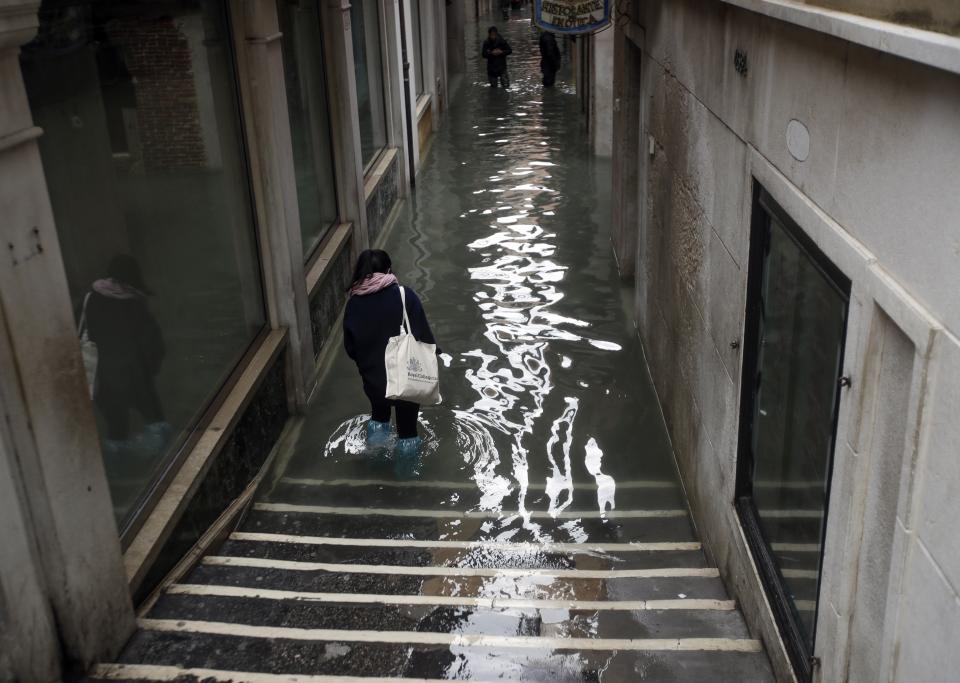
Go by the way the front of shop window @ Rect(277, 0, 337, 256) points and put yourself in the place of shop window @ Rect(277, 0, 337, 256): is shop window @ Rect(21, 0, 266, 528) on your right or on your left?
on your right

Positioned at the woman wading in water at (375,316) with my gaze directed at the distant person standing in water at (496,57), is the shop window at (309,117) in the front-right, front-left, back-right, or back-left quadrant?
front-left

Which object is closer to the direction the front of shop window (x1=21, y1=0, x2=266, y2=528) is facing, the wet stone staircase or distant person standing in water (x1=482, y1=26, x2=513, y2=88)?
the wet stone staircase

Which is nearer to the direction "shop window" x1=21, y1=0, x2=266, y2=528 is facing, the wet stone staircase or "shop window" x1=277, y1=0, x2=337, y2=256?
the wet stone staircase

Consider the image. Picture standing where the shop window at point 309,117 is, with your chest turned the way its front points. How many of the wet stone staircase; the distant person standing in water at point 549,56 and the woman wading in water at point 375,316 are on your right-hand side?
2

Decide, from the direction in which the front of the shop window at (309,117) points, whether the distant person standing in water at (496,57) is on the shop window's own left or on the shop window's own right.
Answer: on the shop window's own left

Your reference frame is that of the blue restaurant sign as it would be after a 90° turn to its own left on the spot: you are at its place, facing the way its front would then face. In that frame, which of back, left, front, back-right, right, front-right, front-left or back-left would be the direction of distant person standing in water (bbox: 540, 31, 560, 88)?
left

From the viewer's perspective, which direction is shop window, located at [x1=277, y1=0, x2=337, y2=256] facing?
to the viewer's right

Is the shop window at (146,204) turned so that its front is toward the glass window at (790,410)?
yes

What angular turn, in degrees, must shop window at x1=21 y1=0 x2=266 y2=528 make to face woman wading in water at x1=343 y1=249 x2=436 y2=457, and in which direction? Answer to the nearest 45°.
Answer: approximately 45° to its left

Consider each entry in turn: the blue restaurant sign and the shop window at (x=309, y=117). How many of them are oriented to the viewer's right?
1

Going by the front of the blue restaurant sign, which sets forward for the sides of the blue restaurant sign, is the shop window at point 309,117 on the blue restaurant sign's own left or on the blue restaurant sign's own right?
on the blue restaurant sign's own right

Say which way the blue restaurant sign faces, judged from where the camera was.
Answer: facing the viewer

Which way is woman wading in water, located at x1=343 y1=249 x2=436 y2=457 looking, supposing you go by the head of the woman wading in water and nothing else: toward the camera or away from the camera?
away from the camera

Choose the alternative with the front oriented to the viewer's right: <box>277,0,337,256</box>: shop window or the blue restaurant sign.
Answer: the shop window

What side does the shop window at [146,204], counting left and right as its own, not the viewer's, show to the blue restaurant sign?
left

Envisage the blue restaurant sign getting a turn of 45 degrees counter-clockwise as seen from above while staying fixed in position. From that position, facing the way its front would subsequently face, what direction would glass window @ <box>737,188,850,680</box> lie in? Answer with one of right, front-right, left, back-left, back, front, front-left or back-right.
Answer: front-right

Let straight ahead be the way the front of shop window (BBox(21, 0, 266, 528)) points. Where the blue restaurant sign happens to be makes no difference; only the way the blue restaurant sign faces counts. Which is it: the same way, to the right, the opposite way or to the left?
to the right

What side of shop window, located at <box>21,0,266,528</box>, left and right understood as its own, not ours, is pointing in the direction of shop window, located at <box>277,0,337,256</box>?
left
